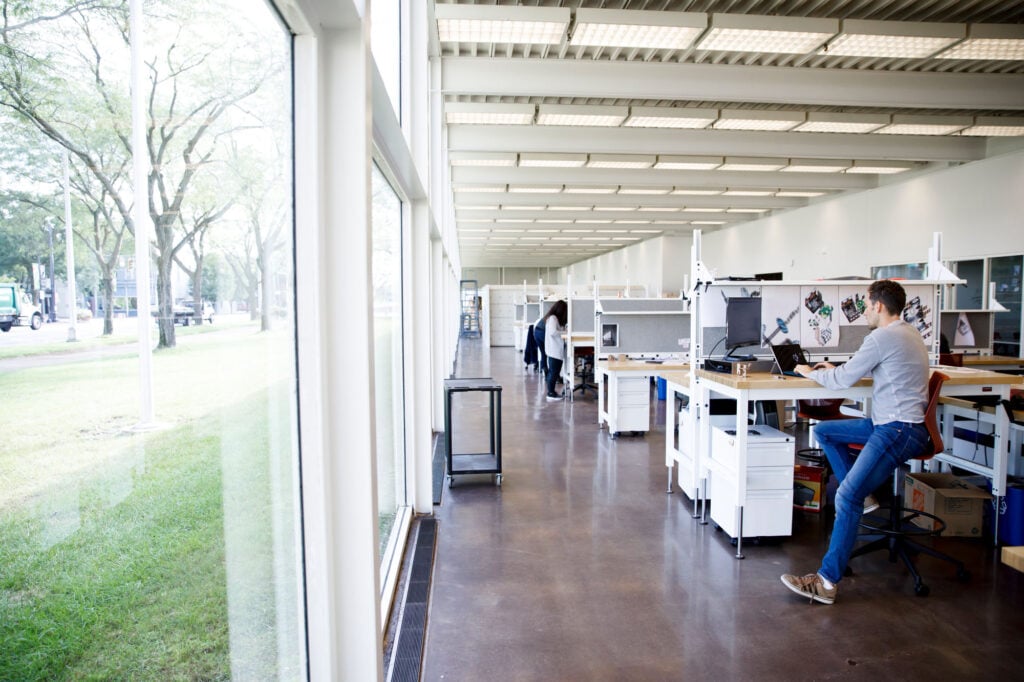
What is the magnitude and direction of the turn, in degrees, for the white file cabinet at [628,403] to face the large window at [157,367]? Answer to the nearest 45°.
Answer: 0° — it already faces it

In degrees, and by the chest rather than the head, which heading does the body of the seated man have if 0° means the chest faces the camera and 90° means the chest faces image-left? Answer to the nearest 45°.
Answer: approximately 90°

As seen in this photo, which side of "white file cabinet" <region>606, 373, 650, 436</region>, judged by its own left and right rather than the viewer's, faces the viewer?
front

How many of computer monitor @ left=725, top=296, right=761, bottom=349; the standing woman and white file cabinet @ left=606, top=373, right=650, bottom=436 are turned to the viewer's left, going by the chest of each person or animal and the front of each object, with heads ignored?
0

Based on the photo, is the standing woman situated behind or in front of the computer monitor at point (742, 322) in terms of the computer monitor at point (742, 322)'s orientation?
behind

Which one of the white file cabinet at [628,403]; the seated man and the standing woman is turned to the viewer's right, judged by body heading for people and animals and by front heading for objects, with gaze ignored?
the standing woman

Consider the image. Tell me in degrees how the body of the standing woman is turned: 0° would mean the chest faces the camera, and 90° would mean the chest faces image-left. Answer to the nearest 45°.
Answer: approximately 270°

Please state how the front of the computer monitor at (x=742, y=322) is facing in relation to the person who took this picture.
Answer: facing the viewer and to the right of the viewer
